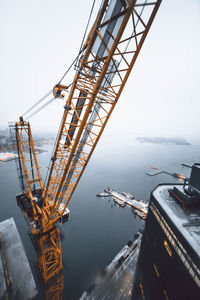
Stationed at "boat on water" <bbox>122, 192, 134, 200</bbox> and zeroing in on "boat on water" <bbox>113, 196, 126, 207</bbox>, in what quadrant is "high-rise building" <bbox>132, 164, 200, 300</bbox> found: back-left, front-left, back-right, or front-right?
front-left
